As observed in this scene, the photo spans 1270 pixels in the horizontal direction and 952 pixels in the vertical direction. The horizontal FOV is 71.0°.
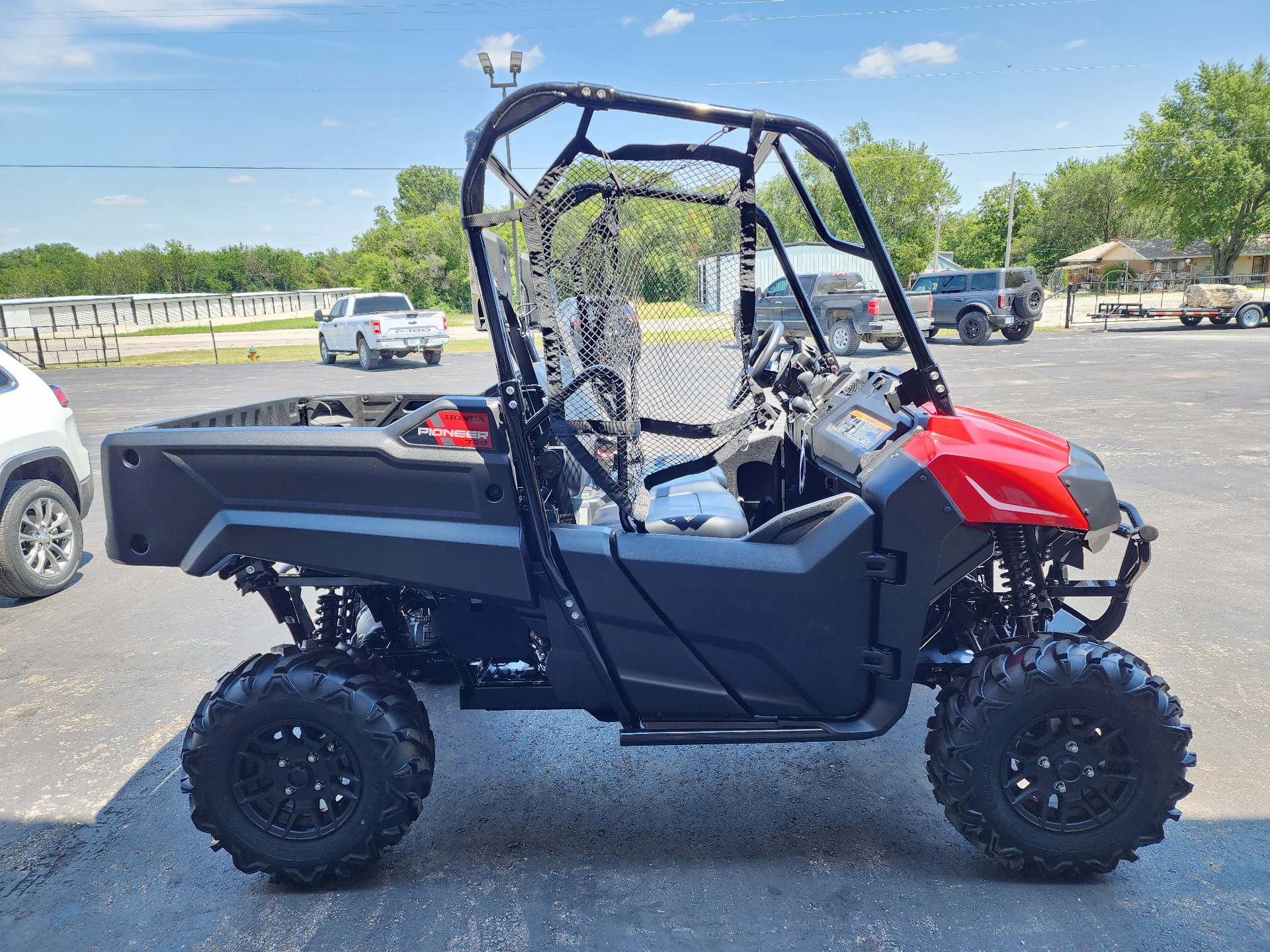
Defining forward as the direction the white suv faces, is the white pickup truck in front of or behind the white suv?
behind

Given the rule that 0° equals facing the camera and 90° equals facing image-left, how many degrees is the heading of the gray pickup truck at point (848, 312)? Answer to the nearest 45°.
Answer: approximately 135°

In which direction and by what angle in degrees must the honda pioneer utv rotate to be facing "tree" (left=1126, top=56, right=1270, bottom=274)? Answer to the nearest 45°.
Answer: approximately 45° to its left

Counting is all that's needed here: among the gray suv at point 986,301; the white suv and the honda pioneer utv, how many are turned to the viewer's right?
1

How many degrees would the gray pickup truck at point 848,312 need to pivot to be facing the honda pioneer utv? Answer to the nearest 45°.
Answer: approximately 135° to its left

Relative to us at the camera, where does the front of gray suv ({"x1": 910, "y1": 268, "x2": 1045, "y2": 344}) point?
facing away from the viewer and to the left of the viewer

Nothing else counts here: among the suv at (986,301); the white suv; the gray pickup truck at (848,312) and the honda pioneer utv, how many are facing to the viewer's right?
1

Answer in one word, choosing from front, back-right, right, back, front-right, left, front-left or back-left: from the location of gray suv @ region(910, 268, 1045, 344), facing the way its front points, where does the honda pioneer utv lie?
back-left

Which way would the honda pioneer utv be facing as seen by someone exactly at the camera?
facing to the right of the viewer

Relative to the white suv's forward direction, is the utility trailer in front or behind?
behind
